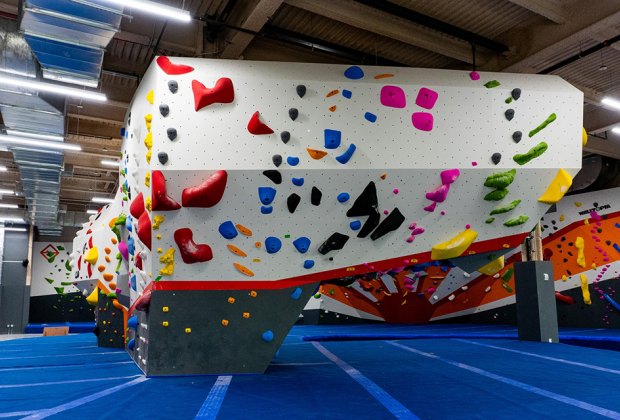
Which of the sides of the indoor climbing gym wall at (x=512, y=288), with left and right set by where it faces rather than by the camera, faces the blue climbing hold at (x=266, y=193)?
front

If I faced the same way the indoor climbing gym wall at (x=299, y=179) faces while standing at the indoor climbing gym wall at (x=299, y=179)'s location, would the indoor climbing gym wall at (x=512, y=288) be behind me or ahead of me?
behind

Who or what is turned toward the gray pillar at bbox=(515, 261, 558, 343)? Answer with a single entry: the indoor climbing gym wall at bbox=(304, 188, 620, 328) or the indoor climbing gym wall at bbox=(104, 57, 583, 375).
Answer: the indoor climbing gym wall at bbox=(304, 188, 620, 328)

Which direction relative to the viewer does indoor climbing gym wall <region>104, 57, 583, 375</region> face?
toward the camera

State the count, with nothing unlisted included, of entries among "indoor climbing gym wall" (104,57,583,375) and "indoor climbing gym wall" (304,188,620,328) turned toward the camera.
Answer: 2

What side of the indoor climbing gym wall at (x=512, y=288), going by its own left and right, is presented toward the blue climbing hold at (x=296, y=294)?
front

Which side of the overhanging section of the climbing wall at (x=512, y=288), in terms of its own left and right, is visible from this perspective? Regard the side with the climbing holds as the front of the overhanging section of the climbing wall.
front

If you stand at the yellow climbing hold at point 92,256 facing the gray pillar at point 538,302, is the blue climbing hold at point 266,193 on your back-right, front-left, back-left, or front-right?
front-right

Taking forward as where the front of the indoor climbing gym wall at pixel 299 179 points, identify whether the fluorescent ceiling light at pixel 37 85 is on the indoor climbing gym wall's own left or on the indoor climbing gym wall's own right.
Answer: on the indoor climbing gym wall's own right

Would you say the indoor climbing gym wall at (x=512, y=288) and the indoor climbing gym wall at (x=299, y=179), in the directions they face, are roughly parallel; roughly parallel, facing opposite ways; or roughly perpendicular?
roughly parallel

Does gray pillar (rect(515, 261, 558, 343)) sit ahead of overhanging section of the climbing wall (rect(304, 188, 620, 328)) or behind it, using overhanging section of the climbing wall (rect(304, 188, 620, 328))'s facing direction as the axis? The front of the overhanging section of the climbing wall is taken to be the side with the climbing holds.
ahead

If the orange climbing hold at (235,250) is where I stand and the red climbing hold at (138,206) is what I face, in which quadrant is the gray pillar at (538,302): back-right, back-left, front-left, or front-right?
back-right

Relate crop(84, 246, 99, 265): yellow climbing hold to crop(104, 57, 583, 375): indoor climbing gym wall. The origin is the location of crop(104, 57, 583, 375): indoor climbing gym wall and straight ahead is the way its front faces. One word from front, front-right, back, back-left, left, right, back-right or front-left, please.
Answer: back-right
